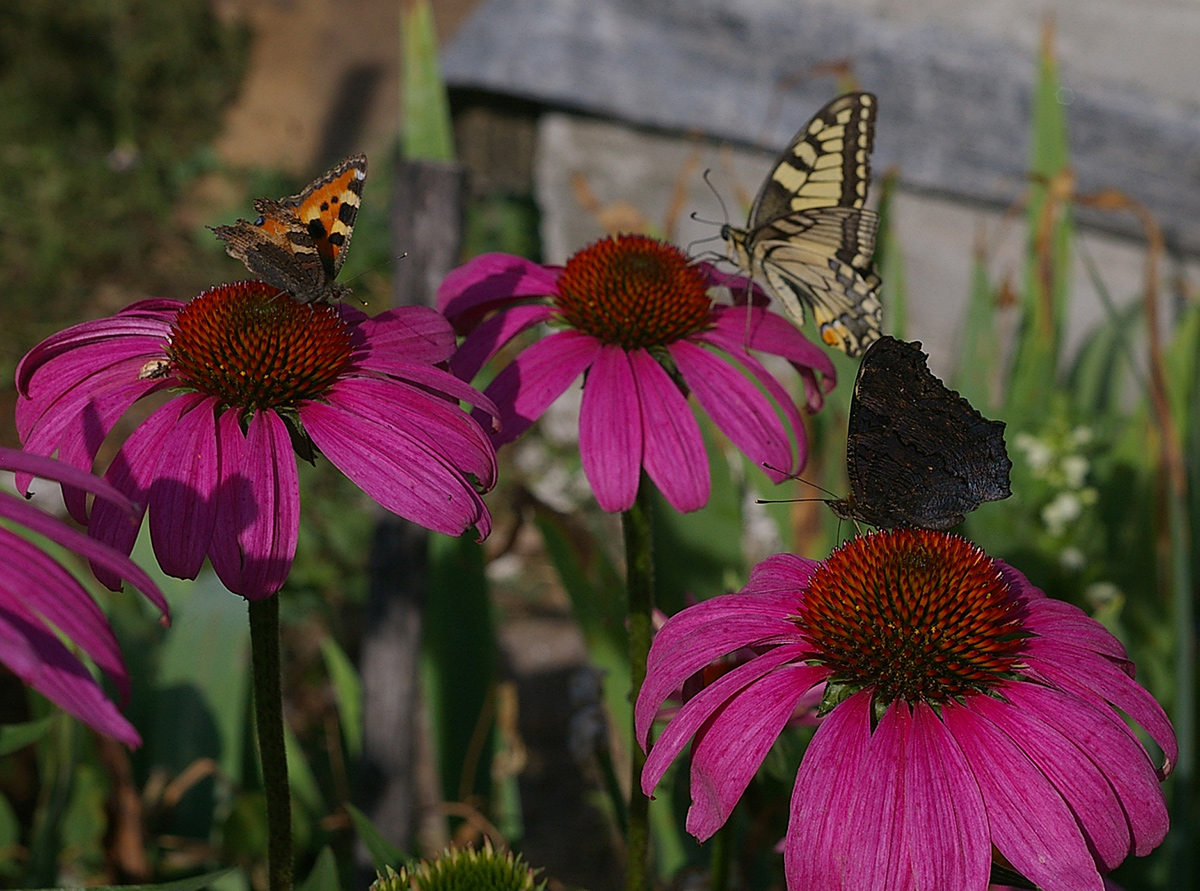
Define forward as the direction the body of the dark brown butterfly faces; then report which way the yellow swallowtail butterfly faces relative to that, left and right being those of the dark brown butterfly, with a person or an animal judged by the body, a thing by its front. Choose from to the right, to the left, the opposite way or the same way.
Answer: the same way

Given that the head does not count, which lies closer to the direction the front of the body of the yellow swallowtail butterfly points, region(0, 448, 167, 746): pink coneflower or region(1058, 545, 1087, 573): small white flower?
the pink coneflower

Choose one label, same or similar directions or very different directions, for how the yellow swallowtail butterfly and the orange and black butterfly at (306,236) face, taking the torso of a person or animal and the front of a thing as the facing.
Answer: very different directions

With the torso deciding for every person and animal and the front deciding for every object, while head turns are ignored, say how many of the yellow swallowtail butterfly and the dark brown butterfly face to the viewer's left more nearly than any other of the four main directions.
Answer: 2

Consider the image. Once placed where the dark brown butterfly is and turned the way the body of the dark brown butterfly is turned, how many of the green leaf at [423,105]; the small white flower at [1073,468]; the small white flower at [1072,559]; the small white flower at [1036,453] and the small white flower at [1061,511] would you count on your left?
0

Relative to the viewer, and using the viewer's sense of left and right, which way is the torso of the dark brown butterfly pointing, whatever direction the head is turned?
facing to the left of the viewer

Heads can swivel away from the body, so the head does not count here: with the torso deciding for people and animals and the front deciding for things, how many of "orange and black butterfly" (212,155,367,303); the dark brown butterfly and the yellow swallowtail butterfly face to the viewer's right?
1

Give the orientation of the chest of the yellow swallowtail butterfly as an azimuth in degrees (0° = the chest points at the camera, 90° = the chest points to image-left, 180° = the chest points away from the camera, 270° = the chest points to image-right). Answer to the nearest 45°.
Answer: approximately 90°

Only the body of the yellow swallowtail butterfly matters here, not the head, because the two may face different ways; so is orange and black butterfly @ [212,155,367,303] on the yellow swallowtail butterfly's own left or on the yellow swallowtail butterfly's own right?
on the yellow swallowtail butterfly's own left

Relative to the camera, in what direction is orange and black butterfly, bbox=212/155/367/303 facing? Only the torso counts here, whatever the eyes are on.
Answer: to the viewer's right
